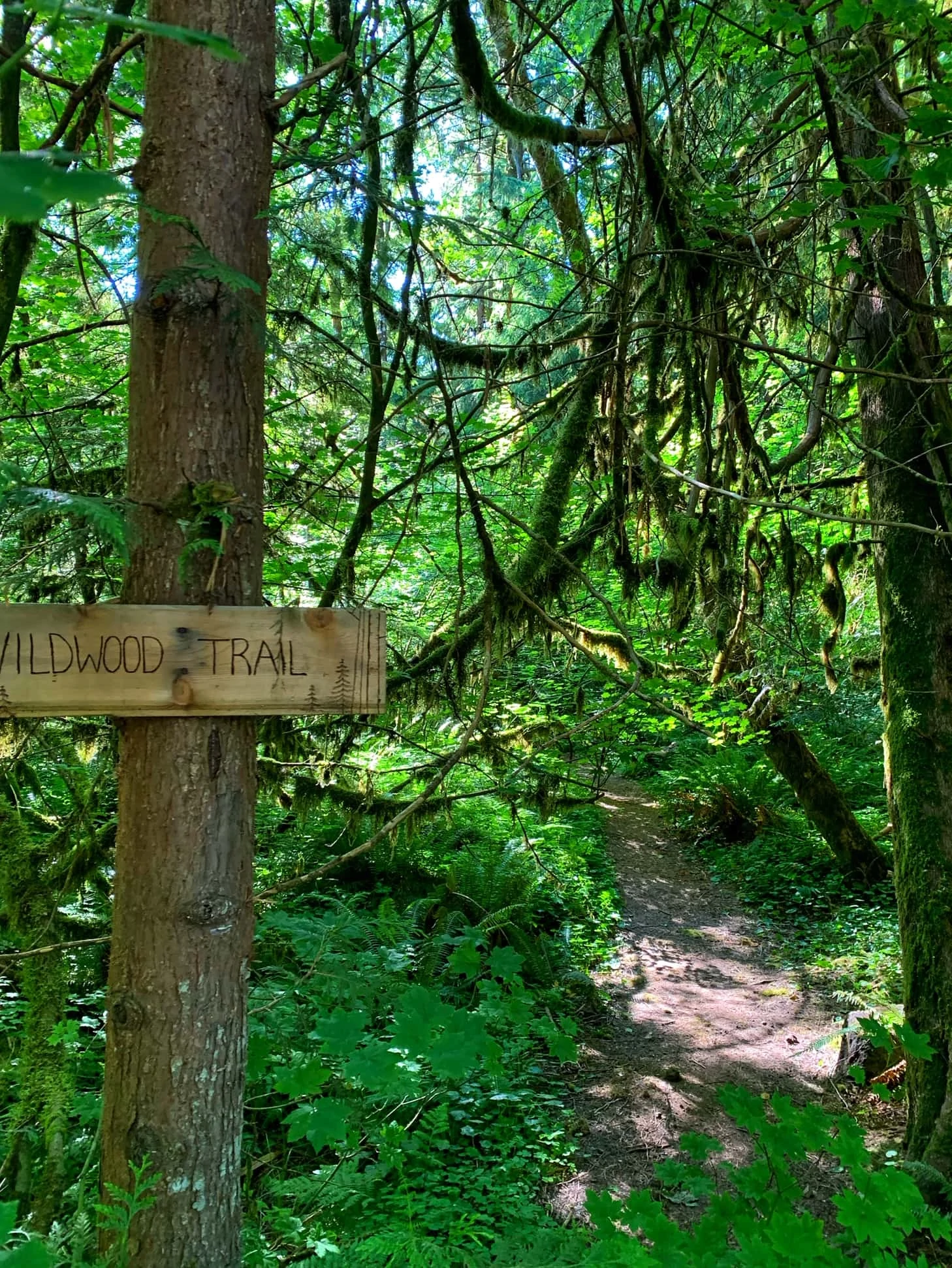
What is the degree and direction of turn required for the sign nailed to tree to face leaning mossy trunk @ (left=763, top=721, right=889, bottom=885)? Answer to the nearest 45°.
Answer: approximately 135° to its left

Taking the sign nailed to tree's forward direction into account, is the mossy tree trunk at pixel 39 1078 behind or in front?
behind

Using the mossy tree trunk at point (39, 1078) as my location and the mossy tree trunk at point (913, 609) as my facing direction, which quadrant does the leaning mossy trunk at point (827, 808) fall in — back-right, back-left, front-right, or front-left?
front-left

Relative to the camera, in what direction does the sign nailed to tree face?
facing the viewer
